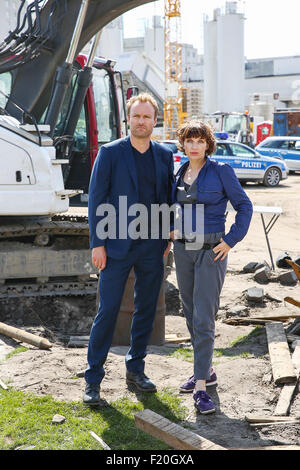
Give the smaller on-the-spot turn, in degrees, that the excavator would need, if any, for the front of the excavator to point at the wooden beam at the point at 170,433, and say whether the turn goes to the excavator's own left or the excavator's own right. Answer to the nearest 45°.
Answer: approximately 45° to the excavator's own right

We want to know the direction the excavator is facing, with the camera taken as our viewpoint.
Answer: facing the viewer and to the right of the viewer

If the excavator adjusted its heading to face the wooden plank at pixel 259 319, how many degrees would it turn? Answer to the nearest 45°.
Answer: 0° — it already faces it

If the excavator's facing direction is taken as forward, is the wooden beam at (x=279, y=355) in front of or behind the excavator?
in front

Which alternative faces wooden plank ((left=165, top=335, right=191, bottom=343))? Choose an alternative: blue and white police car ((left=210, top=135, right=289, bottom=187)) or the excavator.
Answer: the excavator

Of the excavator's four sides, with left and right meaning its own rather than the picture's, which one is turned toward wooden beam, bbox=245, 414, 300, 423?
front
